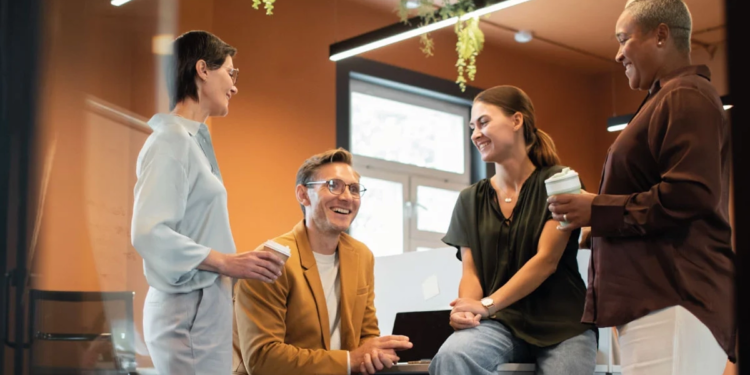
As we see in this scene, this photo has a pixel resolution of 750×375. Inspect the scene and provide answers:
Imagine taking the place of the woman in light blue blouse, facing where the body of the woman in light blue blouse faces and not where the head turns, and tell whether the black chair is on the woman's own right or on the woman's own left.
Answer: on the woman's own right

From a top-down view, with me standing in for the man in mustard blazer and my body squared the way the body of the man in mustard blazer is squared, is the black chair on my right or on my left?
on my right

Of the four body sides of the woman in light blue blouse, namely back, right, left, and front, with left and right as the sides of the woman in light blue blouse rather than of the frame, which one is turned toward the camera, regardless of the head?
right

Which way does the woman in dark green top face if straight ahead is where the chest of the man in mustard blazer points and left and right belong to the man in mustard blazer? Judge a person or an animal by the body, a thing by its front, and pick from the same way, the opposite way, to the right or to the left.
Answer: to the right

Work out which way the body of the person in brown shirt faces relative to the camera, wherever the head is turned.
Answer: to the viewer's left

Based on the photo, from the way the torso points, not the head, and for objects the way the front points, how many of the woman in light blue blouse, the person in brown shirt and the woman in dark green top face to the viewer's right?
1

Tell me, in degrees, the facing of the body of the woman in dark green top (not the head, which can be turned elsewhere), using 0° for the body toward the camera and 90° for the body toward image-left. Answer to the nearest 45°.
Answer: approximately 45°

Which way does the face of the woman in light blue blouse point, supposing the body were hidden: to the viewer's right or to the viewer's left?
to the viewer's right

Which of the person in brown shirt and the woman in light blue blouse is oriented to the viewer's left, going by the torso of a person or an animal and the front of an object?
the person in brown shirt

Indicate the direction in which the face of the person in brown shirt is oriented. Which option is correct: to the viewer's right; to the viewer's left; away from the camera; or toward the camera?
to the viewer's left
